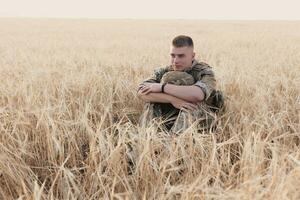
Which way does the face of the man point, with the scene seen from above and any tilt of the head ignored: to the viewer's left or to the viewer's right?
to the viewer's left

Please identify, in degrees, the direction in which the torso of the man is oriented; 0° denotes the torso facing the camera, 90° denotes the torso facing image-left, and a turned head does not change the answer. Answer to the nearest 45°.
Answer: approximately 45°
